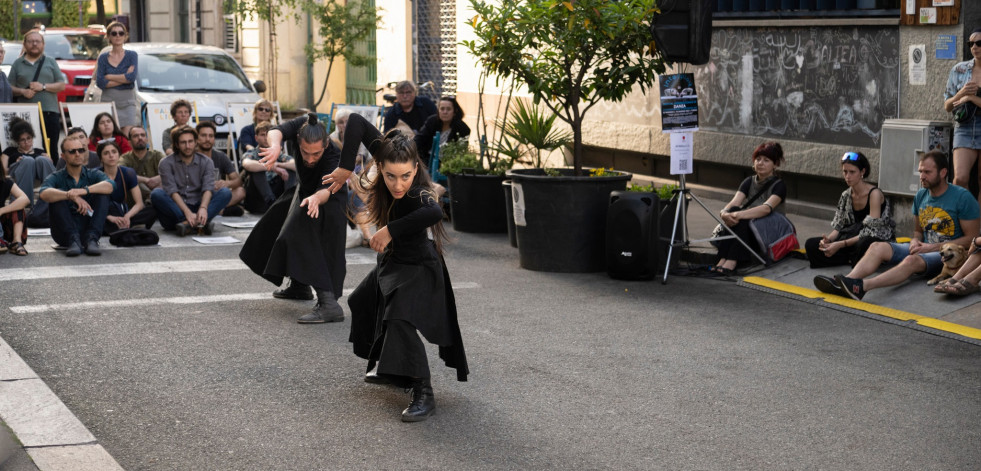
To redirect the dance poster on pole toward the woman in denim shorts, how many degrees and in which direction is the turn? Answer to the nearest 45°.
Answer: approximately 90° to its left

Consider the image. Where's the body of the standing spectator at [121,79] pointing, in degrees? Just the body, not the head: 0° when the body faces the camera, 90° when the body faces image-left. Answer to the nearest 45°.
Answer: approximately 0°

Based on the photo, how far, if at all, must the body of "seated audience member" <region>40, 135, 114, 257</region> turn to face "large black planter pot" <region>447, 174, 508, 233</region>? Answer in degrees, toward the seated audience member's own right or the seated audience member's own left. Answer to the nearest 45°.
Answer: approximately 90° to the seated audience member's own left

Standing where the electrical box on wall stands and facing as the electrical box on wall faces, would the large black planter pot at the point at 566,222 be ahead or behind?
ahead

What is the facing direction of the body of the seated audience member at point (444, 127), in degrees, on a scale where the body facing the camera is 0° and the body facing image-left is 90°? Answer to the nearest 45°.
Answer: approximately 0°

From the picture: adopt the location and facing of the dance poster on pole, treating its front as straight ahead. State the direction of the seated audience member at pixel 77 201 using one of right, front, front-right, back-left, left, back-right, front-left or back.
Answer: right

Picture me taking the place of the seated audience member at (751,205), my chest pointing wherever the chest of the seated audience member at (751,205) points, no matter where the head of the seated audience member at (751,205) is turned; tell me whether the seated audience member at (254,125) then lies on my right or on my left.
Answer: on my right

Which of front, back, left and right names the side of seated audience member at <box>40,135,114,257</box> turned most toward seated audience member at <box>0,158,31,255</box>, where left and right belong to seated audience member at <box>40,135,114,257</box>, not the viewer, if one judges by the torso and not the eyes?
right

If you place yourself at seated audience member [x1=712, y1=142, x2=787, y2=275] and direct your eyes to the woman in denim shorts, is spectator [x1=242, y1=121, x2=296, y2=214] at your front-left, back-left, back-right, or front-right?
back-left

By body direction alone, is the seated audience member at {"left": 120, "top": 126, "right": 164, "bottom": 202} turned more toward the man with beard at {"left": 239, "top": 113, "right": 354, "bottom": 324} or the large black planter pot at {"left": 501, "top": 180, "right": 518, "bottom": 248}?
the man with beard

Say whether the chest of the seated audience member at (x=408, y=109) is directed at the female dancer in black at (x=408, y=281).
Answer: yes
